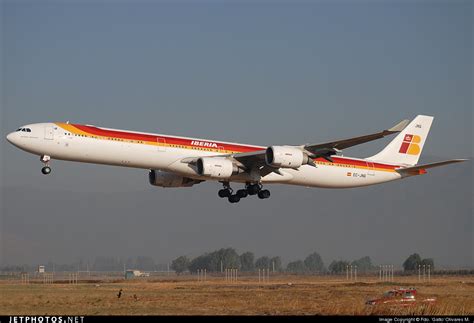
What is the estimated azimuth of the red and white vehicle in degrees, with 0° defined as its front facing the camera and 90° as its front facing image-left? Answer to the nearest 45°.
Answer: approximately 90°
